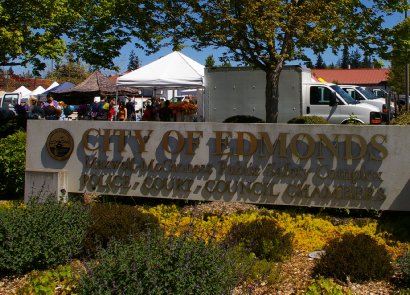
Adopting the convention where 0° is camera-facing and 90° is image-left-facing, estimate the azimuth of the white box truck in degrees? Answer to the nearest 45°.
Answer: approximately 270°

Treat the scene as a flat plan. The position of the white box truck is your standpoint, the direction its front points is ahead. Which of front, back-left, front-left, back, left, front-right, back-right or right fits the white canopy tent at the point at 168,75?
back

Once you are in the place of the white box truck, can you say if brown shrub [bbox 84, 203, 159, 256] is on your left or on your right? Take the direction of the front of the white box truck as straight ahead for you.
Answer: on your right

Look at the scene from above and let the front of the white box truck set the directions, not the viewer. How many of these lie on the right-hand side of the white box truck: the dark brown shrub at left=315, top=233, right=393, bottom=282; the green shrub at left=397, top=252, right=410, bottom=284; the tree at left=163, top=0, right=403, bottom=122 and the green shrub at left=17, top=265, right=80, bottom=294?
4

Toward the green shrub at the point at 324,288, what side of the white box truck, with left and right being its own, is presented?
right

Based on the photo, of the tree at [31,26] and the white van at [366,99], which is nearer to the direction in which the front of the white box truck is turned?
the white van

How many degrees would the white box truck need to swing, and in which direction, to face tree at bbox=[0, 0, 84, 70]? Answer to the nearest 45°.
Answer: approximately 135° to its right

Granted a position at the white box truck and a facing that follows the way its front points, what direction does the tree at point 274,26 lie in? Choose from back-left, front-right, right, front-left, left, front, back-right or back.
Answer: right

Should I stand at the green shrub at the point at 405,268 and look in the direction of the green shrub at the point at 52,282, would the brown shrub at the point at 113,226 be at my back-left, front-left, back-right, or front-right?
front-right

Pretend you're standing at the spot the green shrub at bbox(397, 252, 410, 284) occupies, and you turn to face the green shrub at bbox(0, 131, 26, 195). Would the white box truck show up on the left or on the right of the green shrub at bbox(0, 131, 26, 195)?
right

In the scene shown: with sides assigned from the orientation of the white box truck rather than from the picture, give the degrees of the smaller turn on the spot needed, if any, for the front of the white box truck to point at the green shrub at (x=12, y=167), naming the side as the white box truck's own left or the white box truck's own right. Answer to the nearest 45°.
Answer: approximately 135° to the white box truck's own right

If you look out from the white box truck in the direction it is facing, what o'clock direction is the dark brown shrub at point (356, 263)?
The dark brown shrub is roughly at 3 o'clock from the white box truck.

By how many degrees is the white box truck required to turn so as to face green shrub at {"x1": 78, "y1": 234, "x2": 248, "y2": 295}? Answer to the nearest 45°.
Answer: approximately 90° to its right

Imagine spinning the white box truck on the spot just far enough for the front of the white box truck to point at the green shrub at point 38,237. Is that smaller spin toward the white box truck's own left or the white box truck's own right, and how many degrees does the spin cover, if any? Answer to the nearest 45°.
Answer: approximately 90° to the white box truck's own right
